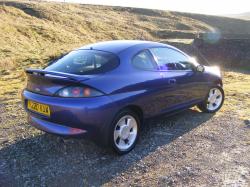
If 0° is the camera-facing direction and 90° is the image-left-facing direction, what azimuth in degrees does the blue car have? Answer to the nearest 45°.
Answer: approximately 225°
